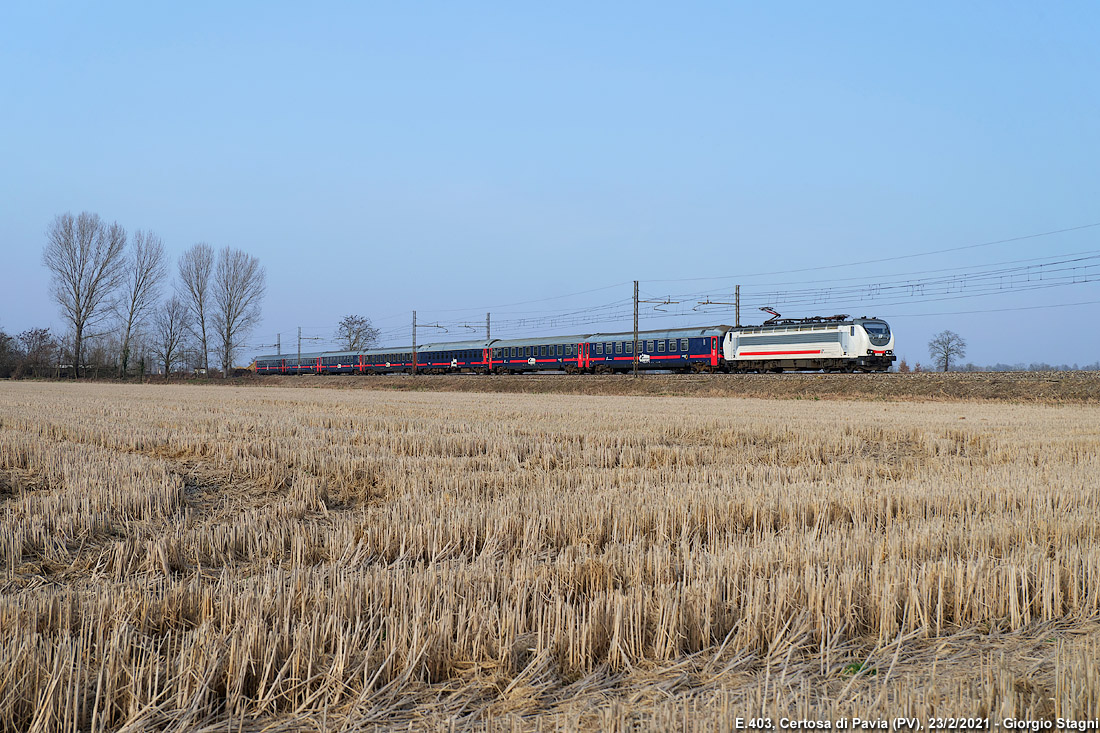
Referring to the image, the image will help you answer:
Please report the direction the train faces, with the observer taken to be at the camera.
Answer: facing the viewer and to the right of the viewer
